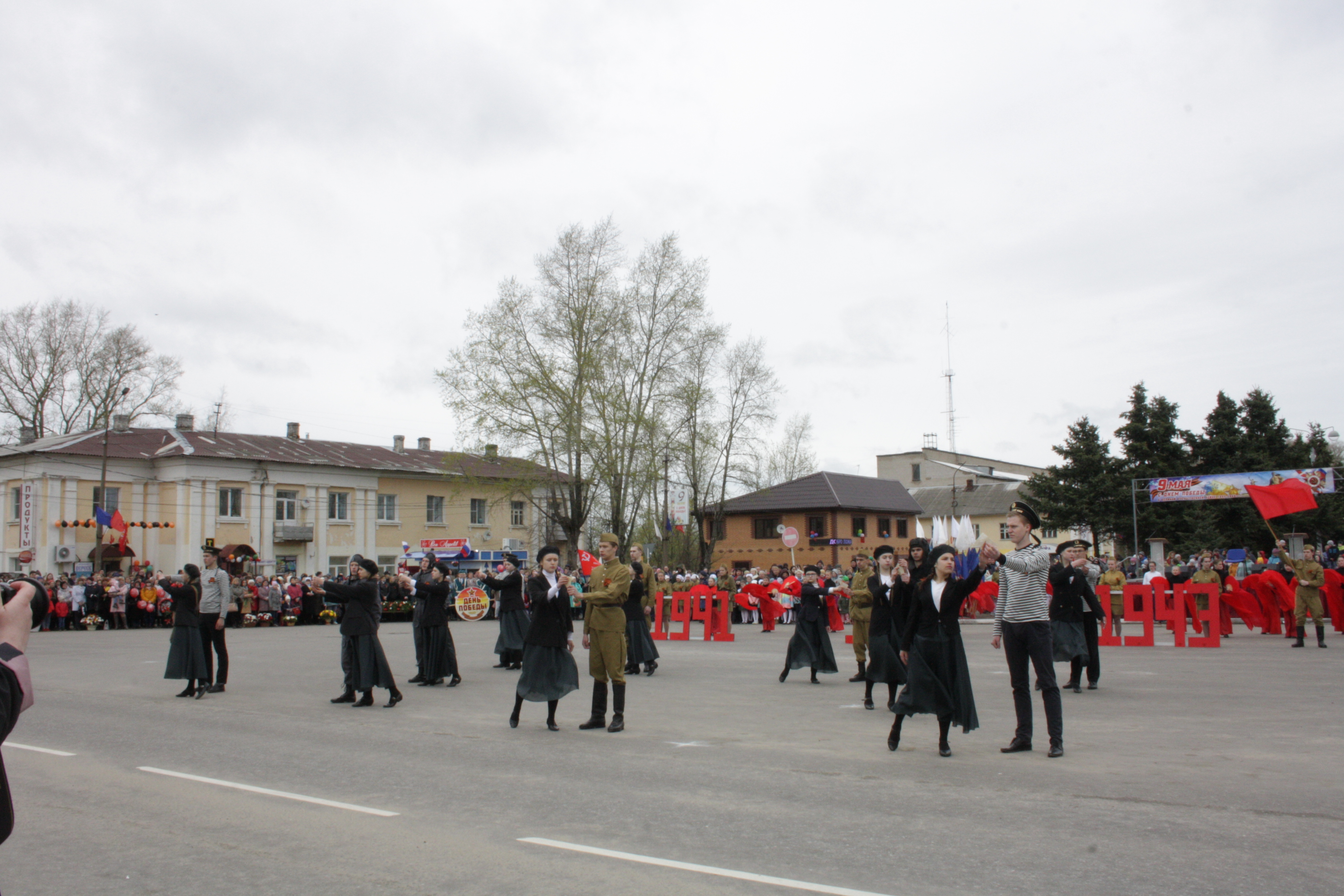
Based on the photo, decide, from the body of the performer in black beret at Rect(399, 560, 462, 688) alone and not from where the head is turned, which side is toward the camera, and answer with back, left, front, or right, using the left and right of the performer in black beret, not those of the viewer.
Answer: left

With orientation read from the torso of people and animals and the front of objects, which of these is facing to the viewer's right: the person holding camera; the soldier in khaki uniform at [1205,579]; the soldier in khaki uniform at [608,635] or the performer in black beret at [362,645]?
the person holding camera

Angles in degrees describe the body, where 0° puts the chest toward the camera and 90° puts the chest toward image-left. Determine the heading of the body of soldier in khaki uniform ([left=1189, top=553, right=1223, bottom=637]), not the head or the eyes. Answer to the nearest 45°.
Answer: approximately 0°

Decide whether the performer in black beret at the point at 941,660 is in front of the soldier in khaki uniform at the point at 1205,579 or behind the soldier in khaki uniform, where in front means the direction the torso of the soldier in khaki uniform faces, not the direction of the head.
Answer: in front

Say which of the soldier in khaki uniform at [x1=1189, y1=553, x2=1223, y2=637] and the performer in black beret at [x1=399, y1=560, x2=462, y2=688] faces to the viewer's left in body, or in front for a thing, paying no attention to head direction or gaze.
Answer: the performer in black beret

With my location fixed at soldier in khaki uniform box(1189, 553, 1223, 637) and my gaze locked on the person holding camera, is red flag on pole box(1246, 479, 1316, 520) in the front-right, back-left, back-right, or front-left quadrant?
back-left

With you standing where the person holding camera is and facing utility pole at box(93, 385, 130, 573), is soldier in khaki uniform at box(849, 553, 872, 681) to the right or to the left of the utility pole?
right

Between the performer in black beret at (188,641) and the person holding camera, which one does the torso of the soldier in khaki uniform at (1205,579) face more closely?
the person holding camera

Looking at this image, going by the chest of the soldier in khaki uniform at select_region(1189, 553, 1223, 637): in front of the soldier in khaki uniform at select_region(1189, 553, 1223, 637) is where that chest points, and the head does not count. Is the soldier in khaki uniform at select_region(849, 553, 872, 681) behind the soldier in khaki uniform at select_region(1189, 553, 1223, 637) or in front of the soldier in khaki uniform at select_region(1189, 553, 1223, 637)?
in front

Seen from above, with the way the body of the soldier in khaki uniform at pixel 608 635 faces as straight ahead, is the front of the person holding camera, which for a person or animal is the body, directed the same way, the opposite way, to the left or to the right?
the opposite way

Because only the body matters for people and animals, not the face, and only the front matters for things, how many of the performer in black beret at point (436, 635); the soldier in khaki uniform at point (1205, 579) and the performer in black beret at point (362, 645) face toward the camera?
1

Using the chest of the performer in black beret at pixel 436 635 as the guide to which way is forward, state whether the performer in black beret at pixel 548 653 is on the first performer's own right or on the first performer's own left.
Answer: on the first performer's own left
